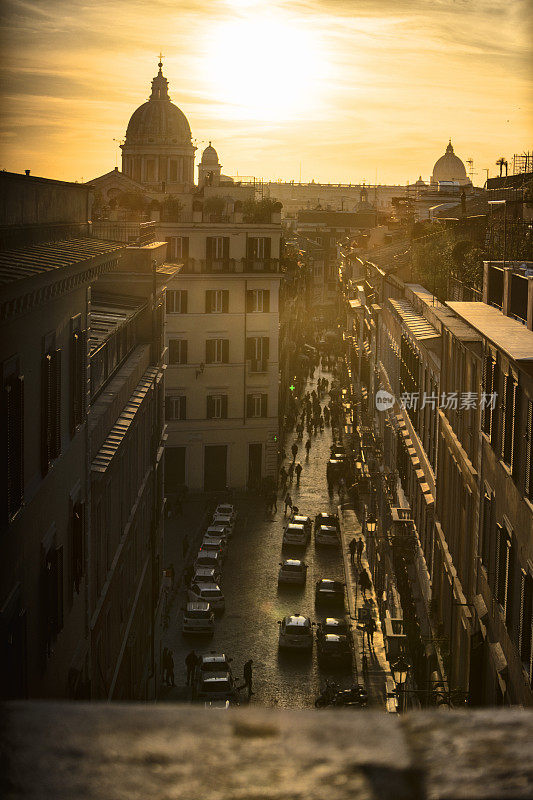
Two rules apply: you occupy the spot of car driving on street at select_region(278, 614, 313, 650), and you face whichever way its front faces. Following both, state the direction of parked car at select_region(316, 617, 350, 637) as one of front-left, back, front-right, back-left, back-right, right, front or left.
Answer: front-right

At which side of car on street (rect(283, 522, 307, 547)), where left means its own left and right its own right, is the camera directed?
back

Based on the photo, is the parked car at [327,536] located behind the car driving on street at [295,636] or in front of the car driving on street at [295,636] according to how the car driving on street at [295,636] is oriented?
in front

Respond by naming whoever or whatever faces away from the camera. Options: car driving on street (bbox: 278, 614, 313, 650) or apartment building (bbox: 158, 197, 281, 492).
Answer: the car driving on street

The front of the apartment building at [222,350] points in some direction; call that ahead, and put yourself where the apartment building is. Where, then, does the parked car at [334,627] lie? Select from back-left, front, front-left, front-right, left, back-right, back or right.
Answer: front

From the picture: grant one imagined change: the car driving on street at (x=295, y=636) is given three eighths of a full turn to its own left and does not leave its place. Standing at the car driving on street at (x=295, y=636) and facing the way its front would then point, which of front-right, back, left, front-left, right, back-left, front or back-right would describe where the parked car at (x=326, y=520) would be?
back-right

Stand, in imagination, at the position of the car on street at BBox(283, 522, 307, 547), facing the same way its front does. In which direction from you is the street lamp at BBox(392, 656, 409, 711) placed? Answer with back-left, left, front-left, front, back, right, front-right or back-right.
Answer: back

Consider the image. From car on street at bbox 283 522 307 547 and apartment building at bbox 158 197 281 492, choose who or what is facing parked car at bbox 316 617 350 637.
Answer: the apartment building

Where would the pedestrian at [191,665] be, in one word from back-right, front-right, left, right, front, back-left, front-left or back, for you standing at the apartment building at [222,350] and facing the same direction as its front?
front

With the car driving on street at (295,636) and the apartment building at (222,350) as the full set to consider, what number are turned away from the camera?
1

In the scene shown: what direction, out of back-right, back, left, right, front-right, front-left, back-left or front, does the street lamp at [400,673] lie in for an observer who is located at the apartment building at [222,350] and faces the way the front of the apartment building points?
front

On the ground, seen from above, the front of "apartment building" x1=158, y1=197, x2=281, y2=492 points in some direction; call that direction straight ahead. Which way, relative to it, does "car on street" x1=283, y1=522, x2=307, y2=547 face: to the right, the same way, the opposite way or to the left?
the opposite way

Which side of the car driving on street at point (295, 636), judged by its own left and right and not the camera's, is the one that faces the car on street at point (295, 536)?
front

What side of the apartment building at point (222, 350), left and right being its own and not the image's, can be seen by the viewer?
front

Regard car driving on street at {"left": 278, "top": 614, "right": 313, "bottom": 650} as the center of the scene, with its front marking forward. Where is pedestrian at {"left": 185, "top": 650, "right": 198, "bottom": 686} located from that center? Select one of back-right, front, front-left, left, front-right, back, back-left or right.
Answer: back-left

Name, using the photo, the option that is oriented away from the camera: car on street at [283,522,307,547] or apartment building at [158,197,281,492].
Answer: the car on street

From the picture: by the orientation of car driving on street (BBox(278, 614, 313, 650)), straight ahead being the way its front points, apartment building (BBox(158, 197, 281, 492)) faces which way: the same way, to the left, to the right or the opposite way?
the opposite way

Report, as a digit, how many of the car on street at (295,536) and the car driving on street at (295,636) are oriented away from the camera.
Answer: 2

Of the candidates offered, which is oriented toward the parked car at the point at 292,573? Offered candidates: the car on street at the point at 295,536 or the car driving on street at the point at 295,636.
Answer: the car driving on street at the point at 295,636

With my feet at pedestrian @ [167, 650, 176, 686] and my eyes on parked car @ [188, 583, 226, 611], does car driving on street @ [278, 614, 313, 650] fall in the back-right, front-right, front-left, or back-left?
front-right

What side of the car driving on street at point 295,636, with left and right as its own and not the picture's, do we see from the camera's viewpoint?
back
